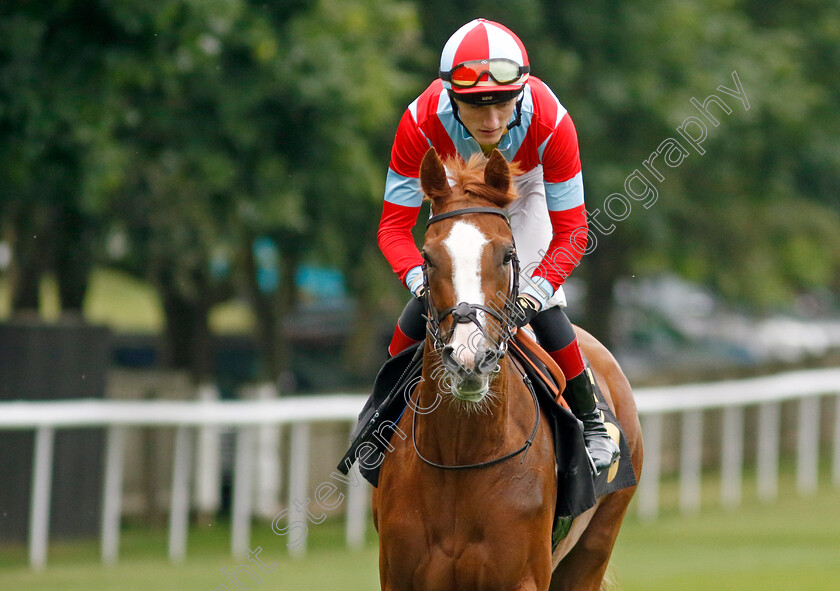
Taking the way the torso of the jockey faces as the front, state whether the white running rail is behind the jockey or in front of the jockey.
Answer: behind

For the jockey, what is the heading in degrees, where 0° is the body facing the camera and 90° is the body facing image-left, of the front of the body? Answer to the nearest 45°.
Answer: approximately 0°
